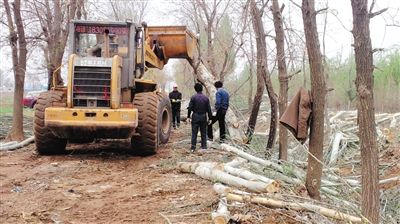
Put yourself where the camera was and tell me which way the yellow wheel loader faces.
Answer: facing away from the viewer and to the right of the viewer

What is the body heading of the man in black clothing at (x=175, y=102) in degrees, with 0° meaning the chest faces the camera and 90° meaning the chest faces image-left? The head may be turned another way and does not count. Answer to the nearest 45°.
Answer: approximately 0°

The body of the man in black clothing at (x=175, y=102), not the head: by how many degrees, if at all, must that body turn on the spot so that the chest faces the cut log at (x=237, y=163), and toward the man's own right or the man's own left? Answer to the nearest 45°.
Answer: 0° — they already face it

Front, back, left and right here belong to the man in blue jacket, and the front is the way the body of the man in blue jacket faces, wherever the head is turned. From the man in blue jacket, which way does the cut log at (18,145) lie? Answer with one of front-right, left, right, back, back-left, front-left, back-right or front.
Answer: front-left

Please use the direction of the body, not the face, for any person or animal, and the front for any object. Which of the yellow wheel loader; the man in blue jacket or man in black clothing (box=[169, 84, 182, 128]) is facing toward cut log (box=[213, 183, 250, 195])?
the man in black clothing
